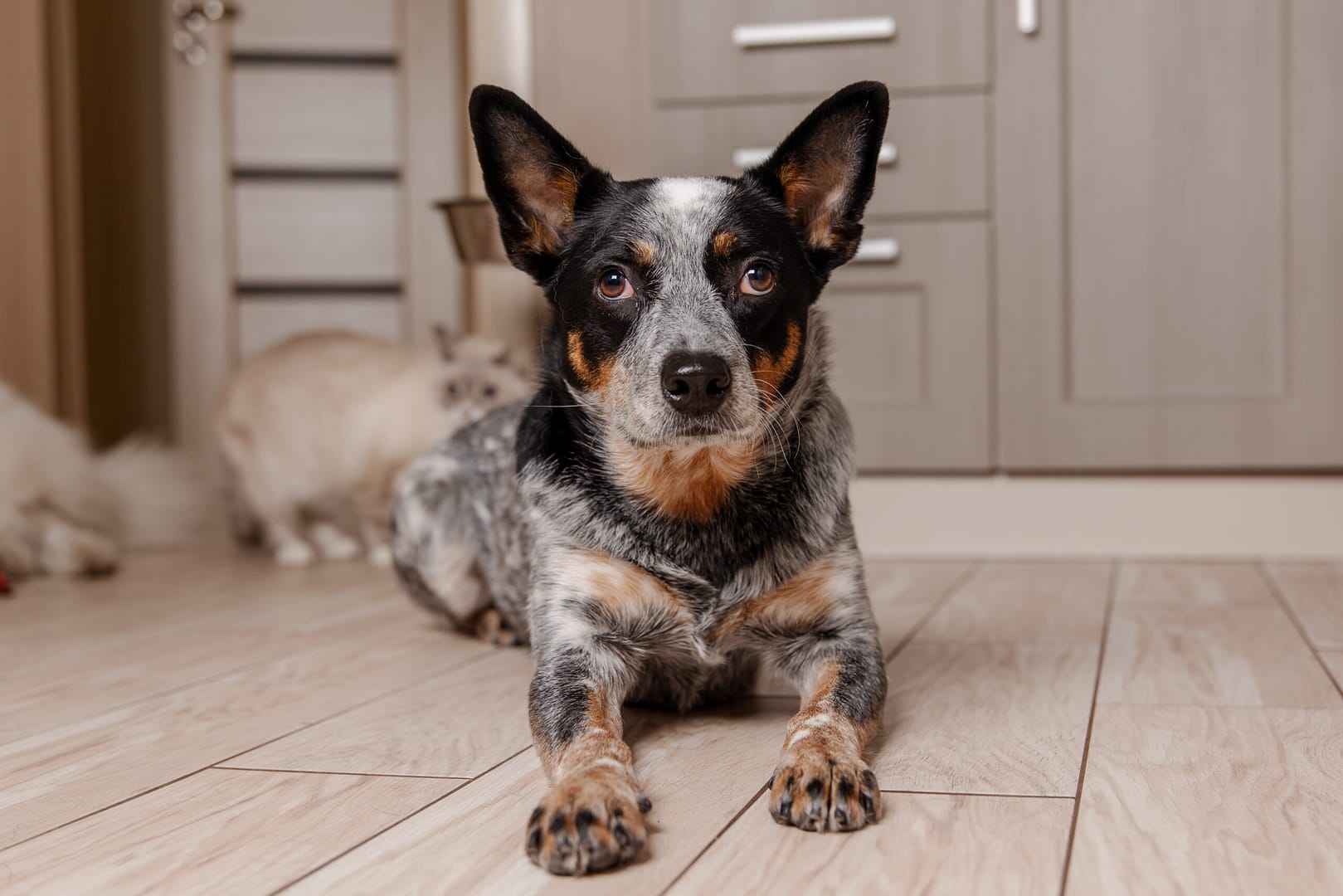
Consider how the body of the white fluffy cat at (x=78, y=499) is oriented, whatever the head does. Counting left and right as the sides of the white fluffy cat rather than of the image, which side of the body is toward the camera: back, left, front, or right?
left

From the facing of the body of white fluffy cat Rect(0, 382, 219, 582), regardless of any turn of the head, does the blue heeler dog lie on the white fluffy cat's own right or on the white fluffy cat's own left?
on the white fluffy cat's own left

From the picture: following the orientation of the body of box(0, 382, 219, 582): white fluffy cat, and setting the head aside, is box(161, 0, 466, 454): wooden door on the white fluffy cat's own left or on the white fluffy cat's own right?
on the white fluffy cat's own right
